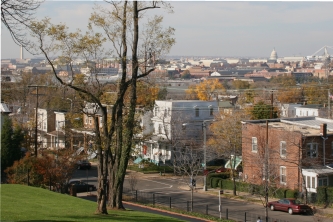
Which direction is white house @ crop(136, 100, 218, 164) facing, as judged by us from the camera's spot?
facing the viewer and to the left of the viewer

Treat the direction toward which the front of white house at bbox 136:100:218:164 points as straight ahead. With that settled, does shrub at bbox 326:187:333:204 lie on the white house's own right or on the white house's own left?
on the white house's own left

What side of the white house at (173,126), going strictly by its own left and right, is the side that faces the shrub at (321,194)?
left

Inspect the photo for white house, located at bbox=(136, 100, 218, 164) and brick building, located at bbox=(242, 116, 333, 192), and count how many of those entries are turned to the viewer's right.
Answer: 0

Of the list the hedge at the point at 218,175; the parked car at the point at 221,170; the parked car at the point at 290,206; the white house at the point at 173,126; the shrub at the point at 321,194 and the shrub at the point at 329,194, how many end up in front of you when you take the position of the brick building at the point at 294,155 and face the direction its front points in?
3

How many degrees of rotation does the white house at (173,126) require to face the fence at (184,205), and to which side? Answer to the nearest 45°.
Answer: approximately 45° to its left

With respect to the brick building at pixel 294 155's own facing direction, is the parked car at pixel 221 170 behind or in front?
in front

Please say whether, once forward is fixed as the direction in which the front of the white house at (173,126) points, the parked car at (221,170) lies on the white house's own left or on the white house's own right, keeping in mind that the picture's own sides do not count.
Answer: on the white house's own left
